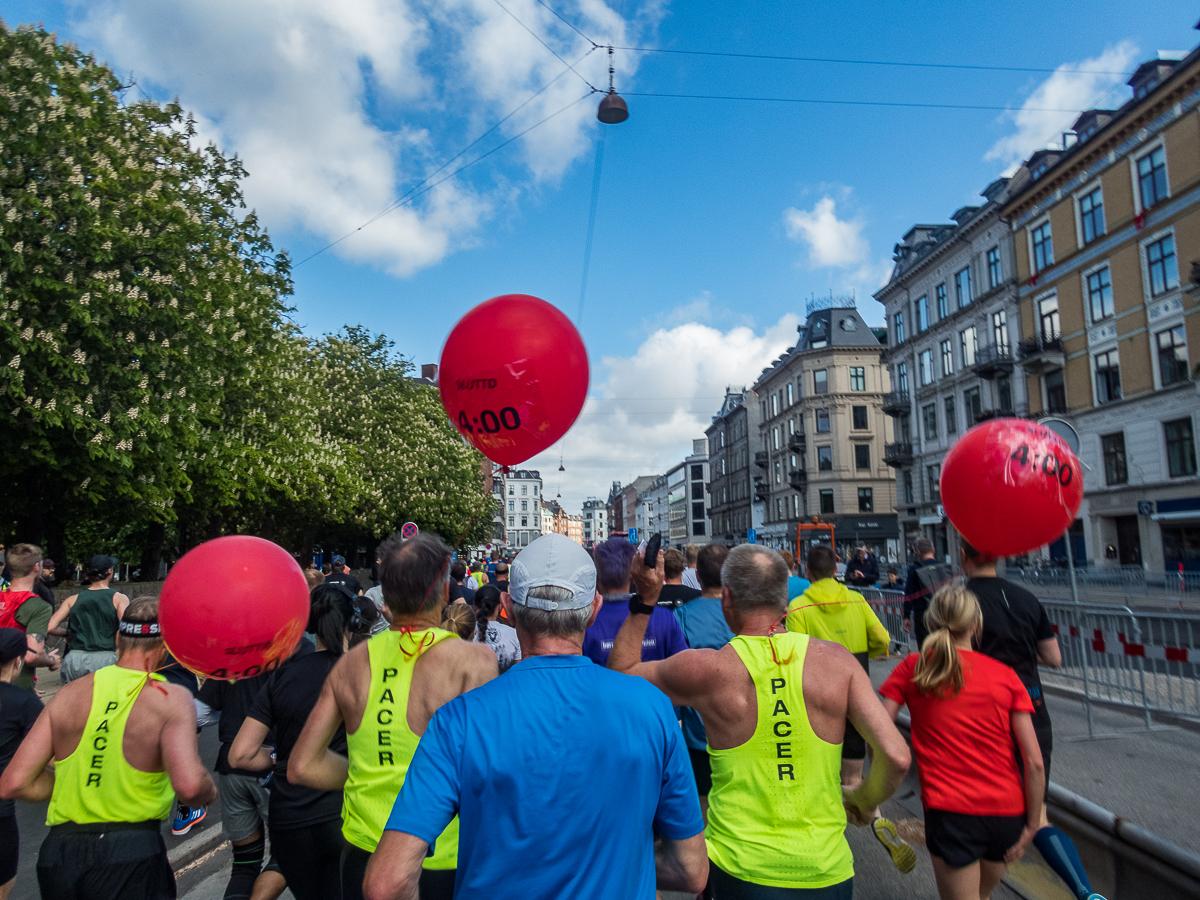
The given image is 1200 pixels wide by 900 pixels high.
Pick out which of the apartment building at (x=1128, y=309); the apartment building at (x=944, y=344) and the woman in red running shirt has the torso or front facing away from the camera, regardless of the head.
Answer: the woman in red running shirt

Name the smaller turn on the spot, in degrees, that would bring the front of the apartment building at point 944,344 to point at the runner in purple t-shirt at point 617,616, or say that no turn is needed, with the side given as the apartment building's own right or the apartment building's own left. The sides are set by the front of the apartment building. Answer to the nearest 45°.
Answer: approximately 45° to the apartment building's own left

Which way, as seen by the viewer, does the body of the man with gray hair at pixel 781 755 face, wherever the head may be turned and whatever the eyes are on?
away from the camera

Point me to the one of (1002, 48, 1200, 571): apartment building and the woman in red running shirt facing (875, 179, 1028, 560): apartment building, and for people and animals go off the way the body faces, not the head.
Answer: the woman in red running shirt

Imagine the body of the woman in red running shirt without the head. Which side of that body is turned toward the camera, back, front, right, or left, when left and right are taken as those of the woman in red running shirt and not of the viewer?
back

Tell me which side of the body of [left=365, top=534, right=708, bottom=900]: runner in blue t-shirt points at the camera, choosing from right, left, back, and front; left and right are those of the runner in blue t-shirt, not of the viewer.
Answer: back

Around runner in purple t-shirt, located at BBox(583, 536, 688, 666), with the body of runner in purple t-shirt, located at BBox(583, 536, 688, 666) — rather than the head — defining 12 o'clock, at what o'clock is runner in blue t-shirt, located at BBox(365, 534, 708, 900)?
runner in blue t-shirt, located at BBox(365, 534, 708, 900) is roughly at 6 o'clock from runner in purple t-shirt, located at BBox(583, 536, 688, 666).

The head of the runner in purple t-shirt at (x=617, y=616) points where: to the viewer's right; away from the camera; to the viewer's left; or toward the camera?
away from the camera

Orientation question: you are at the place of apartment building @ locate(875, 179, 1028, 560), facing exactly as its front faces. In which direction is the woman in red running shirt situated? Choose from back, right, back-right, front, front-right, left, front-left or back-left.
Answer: front-left

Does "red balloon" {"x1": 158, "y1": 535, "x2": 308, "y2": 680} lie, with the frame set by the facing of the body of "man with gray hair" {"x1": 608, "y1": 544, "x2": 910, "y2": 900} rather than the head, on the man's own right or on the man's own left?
on the man's own left

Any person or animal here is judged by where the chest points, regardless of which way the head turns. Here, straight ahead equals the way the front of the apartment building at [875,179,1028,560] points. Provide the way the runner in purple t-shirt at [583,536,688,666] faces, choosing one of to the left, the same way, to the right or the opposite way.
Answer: to the right

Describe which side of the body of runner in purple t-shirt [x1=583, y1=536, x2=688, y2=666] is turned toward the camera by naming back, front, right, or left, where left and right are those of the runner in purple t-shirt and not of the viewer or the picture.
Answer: back

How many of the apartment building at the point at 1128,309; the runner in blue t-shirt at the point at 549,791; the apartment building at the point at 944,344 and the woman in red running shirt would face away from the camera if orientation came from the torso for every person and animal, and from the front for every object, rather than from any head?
2

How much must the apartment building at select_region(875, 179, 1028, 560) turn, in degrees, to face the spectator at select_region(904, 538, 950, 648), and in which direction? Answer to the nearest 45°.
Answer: approximately 45° to its left

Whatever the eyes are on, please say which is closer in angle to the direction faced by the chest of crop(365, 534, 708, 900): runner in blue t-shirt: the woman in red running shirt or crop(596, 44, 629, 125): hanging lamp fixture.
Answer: the hanging lamp fixture
